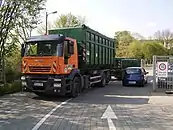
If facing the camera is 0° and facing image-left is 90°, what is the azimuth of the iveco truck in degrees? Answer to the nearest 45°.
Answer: approximately 45°

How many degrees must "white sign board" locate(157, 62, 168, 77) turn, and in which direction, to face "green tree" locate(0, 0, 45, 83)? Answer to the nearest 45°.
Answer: approximately 90° to its right

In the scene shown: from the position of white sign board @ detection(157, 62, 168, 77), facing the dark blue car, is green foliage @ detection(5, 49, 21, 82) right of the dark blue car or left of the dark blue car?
left

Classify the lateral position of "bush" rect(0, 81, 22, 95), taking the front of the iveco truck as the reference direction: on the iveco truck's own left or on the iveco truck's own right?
on the iveco truck's own right

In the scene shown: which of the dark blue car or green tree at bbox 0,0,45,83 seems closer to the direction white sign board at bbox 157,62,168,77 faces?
the green tree

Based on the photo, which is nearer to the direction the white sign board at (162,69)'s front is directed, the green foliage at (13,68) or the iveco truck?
the iveco truck

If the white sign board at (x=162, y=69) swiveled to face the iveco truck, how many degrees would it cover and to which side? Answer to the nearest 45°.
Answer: approximately 45° to its right

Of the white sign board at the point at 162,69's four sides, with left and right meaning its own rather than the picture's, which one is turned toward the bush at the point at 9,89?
right

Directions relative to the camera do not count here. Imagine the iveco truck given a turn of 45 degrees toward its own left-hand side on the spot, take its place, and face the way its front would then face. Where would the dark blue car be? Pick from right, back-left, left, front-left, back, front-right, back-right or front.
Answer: back-left

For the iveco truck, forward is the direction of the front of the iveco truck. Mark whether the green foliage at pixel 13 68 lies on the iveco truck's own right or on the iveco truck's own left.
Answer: on the iveco truck's own right

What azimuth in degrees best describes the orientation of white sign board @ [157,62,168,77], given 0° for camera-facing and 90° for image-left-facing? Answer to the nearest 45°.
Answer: approximately 0°

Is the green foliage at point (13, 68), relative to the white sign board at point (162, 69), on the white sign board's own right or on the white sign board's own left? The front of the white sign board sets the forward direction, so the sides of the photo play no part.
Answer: on the white sign board's own right

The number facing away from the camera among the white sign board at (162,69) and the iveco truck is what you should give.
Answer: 0
